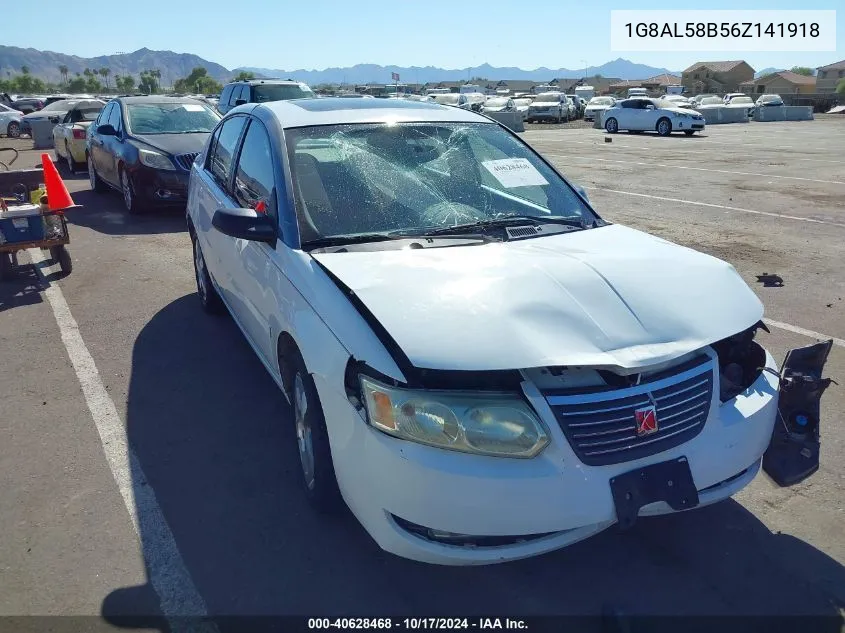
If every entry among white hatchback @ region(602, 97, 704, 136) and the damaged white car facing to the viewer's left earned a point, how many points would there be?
0

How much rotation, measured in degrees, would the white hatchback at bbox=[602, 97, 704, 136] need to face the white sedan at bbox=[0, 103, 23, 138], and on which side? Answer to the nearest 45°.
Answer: approximately 135° to its right

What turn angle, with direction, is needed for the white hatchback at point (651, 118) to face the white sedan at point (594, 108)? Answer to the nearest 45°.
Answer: approximately 135° to its left

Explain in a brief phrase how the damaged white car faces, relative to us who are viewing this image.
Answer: facing the viewer and to the right of the viewer

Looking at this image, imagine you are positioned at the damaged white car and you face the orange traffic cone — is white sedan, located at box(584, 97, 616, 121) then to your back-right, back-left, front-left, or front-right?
front-right

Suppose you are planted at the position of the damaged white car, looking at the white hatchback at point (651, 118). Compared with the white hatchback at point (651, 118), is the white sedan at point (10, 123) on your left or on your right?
left

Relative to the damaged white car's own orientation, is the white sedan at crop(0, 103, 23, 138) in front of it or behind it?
behind

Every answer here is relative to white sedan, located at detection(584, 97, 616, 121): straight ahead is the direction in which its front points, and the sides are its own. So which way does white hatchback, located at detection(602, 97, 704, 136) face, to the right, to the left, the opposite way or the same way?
to the left

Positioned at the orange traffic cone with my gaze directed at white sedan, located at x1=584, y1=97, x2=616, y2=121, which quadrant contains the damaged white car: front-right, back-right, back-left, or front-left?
back-right
